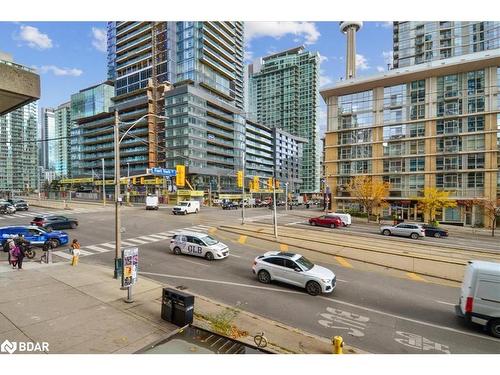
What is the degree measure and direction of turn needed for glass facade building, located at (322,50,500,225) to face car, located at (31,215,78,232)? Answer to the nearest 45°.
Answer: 0° — it already faces it

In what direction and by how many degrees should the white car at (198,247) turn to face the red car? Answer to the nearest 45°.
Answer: approximately 90° to its left

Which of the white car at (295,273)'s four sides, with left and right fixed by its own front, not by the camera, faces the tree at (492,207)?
left

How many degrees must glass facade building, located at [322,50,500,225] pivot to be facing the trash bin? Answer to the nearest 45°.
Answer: approximately 45° to its left

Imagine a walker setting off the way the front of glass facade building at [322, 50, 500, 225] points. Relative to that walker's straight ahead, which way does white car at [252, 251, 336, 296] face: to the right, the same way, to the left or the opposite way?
to the left

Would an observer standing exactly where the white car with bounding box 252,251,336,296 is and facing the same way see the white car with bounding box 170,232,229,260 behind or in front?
behind

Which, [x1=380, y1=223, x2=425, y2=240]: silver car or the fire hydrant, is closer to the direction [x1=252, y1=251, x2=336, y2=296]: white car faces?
the fire hydrant

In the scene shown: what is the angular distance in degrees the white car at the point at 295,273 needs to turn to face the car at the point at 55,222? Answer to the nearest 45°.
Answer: approximately 180°

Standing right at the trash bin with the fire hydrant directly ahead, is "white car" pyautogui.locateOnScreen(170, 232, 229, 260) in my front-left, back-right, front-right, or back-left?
back-left
